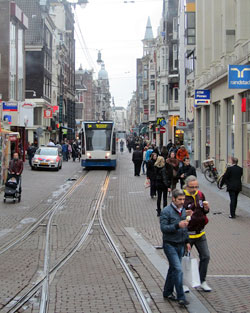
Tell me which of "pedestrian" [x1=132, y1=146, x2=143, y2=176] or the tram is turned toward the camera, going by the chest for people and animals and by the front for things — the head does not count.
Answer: the tram

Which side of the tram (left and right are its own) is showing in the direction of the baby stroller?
front

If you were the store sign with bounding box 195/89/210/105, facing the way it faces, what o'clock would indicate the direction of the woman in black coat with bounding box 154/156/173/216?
The woman in black coat is roughly at 12 o'clock from the store sign.

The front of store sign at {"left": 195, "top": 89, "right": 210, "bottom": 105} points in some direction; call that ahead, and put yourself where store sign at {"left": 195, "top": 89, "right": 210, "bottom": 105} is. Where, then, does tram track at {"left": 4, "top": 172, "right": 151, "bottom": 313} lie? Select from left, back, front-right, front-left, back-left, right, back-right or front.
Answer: front

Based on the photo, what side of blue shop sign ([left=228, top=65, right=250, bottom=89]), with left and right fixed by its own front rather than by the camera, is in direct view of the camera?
front

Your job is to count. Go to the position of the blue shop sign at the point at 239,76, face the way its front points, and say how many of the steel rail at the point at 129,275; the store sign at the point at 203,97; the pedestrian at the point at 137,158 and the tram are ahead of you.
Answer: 1

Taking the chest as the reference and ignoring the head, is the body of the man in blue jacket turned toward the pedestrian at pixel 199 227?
no

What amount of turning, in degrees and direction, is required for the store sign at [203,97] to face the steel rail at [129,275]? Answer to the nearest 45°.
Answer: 0° — it already faces it

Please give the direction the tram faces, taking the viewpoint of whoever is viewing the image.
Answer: facing the viewer

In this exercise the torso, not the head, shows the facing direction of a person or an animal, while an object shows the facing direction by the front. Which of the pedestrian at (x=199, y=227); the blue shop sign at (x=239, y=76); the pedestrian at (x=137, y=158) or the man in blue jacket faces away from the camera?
the pedestrian at (x=137, y=158)

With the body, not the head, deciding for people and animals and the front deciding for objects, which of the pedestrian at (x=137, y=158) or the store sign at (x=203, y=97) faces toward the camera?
the store sign

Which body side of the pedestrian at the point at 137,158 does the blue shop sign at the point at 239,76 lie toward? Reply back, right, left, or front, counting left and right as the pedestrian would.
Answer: back

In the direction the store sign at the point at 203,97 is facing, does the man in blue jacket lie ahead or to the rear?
ahead

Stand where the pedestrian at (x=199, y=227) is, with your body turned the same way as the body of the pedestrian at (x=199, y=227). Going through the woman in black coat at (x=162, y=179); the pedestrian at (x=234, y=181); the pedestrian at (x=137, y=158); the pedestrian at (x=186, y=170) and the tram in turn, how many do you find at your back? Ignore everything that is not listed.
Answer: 5

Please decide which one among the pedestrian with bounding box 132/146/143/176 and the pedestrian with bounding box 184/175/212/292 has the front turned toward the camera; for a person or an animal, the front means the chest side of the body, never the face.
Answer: the pedestrian with bounding box 184/175/212/292

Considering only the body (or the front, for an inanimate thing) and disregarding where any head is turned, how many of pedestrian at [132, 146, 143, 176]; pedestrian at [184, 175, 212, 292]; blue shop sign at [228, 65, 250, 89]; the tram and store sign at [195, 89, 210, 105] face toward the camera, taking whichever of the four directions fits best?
4

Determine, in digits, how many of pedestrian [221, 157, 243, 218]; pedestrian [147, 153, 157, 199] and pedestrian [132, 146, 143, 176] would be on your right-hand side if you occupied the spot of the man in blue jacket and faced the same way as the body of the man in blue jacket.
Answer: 0

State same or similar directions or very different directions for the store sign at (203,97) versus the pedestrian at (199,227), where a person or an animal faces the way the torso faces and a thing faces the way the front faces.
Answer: same or similar directions

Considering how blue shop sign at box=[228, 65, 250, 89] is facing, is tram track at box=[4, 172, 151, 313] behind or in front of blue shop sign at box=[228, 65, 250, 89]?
in front

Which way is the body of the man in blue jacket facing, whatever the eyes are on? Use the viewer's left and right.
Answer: facing the viewer and to the right of the viewer

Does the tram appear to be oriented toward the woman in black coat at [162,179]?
yes
